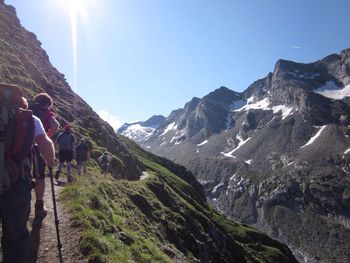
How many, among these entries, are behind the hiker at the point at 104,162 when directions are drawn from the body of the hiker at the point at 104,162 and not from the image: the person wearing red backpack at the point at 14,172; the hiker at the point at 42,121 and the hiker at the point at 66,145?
3

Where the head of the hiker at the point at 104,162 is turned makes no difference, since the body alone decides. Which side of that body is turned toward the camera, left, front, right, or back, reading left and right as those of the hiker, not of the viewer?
back

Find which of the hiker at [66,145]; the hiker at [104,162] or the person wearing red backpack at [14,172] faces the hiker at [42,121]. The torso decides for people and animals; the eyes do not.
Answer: the person wearing red backpack

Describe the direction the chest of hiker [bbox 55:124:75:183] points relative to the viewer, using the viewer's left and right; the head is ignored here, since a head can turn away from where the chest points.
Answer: facing away from the viewer

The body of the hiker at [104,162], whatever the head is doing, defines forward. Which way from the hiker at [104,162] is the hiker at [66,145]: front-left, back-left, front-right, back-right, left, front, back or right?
back

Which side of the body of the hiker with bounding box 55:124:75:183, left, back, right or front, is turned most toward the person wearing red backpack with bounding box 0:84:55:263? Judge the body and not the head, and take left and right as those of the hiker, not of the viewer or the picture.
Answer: back

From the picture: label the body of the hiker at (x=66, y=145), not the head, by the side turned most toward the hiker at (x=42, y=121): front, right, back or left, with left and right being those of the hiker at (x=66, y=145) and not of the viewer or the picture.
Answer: back

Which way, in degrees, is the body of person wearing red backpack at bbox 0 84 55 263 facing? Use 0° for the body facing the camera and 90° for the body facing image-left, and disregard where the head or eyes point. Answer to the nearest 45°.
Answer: approximately 180°

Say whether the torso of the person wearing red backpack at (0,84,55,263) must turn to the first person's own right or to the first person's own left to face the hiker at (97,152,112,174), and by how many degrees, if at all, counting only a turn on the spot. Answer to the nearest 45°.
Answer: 0° — they already face them

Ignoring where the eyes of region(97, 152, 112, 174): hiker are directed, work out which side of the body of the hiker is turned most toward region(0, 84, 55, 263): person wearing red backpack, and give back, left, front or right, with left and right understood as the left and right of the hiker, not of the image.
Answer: back

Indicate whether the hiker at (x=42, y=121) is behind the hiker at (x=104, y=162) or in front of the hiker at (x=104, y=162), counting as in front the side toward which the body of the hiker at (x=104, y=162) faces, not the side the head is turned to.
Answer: behind
